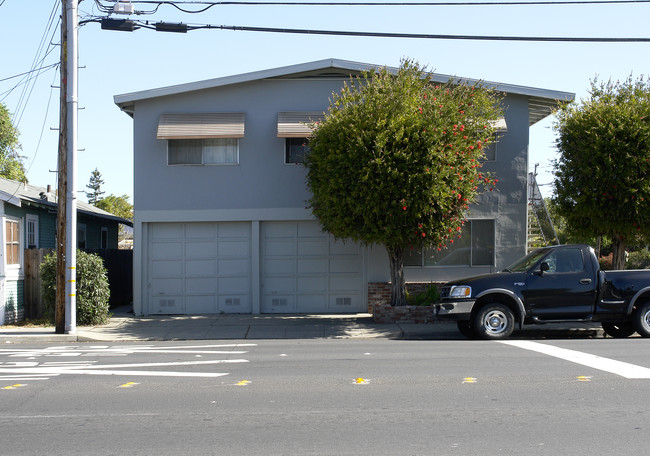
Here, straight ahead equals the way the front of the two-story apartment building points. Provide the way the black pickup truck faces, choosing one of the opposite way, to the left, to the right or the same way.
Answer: to the right

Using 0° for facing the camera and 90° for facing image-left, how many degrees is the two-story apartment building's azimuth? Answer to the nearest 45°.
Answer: approximately 0°

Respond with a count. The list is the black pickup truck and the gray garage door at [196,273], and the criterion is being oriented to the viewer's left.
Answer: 1

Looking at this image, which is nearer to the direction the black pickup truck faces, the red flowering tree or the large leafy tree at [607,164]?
the red flowering tree

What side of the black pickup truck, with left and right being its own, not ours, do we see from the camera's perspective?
left

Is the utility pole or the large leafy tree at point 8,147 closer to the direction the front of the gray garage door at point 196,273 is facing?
the utility pole

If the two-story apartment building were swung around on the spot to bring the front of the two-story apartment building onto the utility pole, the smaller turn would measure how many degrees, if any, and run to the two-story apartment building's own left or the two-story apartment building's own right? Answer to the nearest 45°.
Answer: approximately 45° to the two-story apartment building's own right
